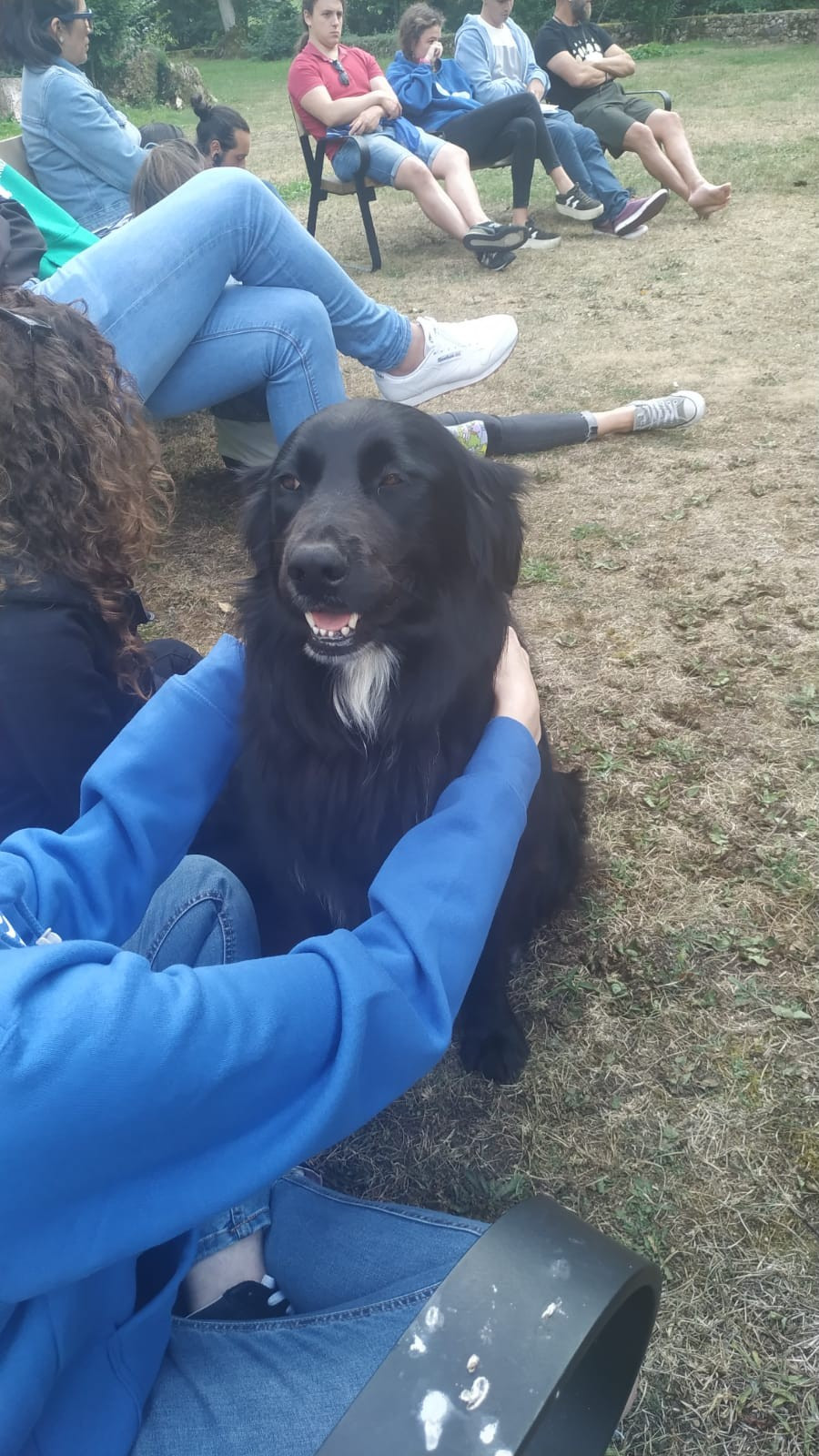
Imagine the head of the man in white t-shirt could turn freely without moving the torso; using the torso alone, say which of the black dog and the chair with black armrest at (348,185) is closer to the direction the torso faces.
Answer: the black dog

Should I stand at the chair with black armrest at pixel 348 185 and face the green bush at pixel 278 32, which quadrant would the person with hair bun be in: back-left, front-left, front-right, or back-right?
back-left

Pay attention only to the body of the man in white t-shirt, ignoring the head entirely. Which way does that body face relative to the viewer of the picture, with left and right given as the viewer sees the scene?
facing the viewer and to the right of the viewer

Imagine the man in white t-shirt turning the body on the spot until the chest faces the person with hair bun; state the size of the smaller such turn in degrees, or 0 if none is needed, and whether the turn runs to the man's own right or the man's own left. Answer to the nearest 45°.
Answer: approximately 90° to the man's own right

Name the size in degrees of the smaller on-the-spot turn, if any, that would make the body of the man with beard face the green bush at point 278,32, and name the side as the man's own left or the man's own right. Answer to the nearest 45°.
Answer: approximately 135° to the man's own left

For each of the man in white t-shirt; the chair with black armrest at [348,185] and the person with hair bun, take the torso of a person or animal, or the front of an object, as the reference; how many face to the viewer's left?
0

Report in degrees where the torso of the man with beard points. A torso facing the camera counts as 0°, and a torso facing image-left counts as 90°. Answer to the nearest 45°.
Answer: approximately 315°

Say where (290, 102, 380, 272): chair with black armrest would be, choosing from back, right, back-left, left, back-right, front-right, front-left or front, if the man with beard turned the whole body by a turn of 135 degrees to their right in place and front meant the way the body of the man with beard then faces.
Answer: front-left

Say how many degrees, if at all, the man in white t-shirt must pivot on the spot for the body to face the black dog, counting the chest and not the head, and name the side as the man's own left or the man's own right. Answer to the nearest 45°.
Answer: approximately 45° to the man's own right

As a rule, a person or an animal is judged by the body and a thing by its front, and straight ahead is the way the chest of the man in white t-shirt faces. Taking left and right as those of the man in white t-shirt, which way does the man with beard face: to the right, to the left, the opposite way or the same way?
the same way

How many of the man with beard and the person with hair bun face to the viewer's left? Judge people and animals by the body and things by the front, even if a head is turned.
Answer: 0

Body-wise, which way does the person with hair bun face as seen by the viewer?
to the viewer's right

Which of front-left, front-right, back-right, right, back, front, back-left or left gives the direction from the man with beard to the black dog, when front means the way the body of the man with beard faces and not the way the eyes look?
front-right
